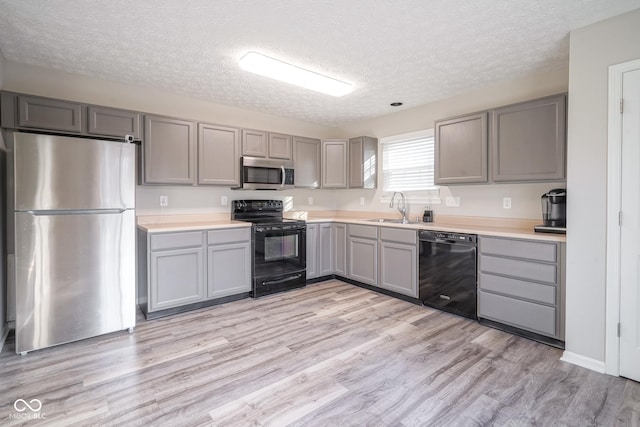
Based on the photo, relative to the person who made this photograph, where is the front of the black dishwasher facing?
facing the viewer and to the left of the viewer

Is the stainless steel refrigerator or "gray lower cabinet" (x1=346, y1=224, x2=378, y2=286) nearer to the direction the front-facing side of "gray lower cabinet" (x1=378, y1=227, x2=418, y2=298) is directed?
the stainless steel refrigerator

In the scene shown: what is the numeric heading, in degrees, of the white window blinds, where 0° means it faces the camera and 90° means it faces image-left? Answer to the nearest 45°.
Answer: approximately 45°

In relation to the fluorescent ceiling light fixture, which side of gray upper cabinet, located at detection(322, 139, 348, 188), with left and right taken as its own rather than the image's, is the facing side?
front

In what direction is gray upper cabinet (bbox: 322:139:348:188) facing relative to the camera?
toward the camera

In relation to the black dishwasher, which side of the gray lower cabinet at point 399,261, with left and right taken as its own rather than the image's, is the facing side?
left

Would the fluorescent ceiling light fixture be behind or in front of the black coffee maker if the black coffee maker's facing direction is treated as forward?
in front
